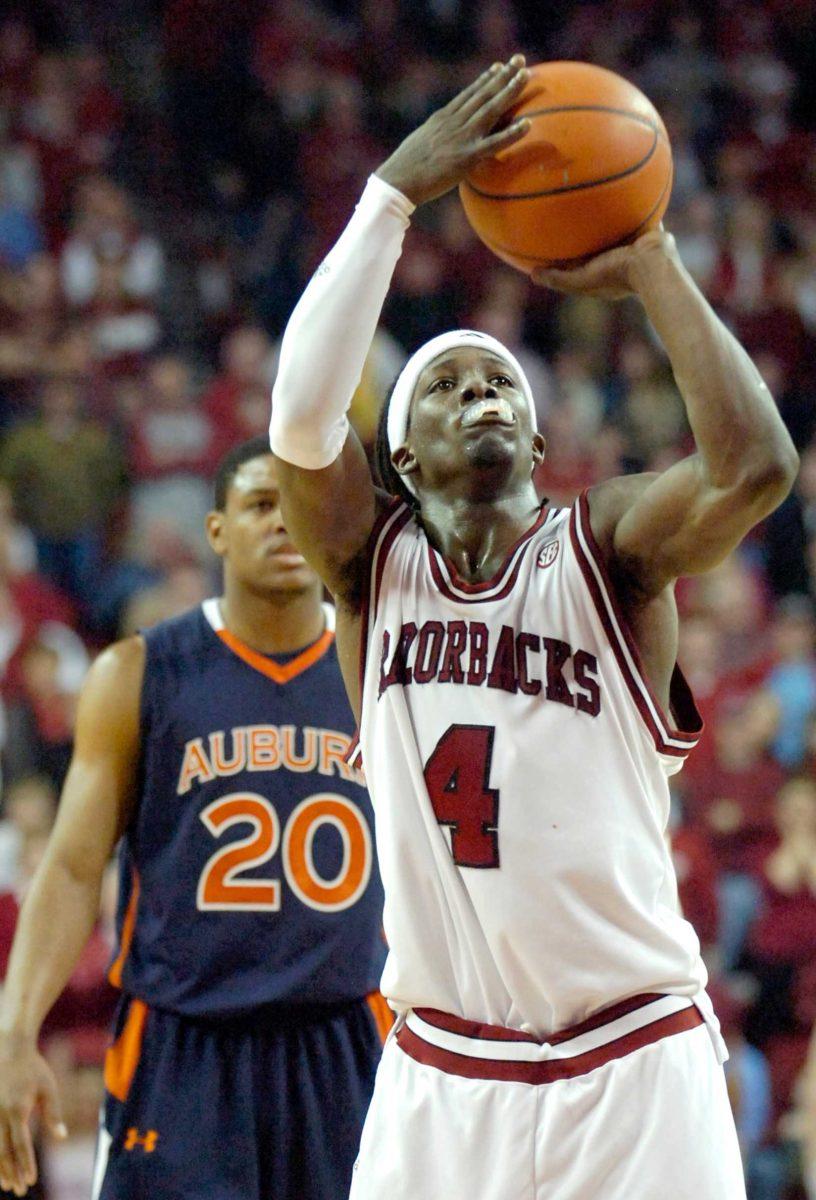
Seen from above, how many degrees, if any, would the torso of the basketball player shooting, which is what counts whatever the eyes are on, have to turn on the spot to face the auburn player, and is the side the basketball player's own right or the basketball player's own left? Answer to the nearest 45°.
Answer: approximately 135° to the basketball player's own right

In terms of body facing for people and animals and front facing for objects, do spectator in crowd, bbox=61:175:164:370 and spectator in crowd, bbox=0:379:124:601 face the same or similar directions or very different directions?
same or similar directions

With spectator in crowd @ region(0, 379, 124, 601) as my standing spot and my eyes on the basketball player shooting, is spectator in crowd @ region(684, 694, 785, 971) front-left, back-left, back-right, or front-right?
front-left

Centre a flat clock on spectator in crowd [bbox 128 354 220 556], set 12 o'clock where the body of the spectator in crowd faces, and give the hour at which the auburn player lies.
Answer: The auburn player is roughly at 12 o'clock from the spectator in crowd.

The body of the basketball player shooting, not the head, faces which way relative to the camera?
toward the camera

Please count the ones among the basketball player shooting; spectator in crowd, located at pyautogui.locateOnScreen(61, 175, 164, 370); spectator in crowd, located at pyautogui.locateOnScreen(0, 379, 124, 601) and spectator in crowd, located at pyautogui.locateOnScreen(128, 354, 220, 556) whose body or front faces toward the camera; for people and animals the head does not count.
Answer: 4

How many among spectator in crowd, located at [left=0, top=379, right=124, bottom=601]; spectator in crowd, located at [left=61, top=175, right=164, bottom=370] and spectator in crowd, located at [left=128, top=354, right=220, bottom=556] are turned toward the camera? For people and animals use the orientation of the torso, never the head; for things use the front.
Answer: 3

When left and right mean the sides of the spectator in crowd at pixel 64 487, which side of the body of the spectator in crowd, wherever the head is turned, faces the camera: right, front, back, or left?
front

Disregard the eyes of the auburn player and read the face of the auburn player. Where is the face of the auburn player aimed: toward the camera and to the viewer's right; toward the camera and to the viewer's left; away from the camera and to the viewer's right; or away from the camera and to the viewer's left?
toward the camera and to the viewer's right

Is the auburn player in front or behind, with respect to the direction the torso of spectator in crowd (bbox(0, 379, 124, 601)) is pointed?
in front

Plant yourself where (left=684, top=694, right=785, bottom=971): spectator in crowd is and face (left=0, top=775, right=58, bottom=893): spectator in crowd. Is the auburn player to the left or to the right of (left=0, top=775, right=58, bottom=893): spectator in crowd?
left

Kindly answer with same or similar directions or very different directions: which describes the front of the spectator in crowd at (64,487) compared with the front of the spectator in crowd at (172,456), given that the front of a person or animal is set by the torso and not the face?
same or similar directions

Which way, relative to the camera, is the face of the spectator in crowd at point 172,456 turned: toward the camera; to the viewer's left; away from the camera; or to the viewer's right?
toward the camera

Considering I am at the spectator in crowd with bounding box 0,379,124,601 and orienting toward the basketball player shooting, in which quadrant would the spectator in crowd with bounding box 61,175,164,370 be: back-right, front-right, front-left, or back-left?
back-left

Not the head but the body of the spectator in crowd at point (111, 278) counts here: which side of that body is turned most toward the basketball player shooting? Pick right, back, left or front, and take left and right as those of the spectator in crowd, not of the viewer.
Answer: front

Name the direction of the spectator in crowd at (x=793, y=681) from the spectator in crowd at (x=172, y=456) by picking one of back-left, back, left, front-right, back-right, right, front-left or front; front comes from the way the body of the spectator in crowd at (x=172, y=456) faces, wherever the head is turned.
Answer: left

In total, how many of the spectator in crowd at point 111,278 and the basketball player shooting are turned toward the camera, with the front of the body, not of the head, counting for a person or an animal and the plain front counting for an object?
2

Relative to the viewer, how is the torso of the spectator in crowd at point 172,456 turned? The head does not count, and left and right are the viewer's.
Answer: facing the viewer
